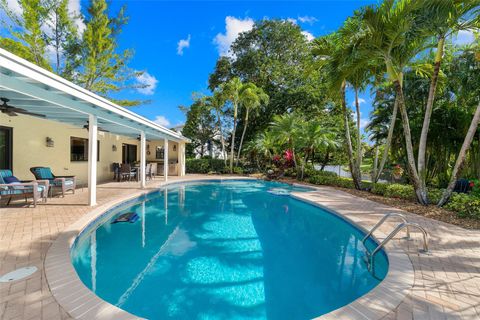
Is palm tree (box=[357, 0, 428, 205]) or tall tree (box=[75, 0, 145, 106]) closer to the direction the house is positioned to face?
the palm tree

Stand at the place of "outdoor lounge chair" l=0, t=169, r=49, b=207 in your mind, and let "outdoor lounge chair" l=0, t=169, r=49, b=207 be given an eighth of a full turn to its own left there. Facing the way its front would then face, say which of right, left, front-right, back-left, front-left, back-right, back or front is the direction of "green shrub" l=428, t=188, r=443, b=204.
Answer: front-right

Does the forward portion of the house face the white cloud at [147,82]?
no

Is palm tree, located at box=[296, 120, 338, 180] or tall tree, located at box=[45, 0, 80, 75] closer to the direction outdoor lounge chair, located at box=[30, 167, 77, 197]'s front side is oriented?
the palm tree

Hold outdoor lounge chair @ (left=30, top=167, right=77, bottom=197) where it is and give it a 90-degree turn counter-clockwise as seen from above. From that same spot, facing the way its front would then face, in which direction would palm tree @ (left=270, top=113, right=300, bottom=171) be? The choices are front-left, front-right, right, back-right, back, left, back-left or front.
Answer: front-right

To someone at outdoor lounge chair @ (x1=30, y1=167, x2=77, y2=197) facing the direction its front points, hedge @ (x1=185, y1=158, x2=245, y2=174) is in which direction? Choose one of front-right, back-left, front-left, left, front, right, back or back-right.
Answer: left

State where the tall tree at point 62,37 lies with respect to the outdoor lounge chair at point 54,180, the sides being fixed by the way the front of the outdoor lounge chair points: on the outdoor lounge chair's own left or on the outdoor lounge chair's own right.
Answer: on the outdoor lounge chair's own left

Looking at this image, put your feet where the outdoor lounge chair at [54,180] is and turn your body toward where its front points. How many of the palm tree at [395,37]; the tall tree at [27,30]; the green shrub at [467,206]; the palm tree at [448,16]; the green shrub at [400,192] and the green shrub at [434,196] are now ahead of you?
5

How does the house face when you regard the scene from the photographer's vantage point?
facing the viewer and to the right of the viewer

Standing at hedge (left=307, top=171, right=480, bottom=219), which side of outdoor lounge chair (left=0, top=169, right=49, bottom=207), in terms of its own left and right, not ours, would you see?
front

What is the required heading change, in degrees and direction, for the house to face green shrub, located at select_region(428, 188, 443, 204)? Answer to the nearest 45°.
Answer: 0° — it already faces it

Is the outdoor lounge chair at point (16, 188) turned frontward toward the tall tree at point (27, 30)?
no

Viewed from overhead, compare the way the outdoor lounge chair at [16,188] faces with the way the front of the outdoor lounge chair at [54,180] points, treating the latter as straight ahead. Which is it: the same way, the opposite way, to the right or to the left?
the same way

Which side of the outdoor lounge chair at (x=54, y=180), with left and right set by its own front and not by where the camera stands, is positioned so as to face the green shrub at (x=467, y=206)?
front

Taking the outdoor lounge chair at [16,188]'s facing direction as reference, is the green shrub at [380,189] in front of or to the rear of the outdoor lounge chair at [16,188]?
in front

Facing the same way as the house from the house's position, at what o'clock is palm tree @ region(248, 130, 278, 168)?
The palm tree is roughly at 10 o'clock from the house.

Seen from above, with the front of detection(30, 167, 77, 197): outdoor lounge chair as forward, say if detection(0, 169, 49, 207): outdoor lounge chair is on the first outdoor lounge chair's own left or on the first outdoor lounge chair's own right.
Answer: on the first outdoor lounge chair's own right
